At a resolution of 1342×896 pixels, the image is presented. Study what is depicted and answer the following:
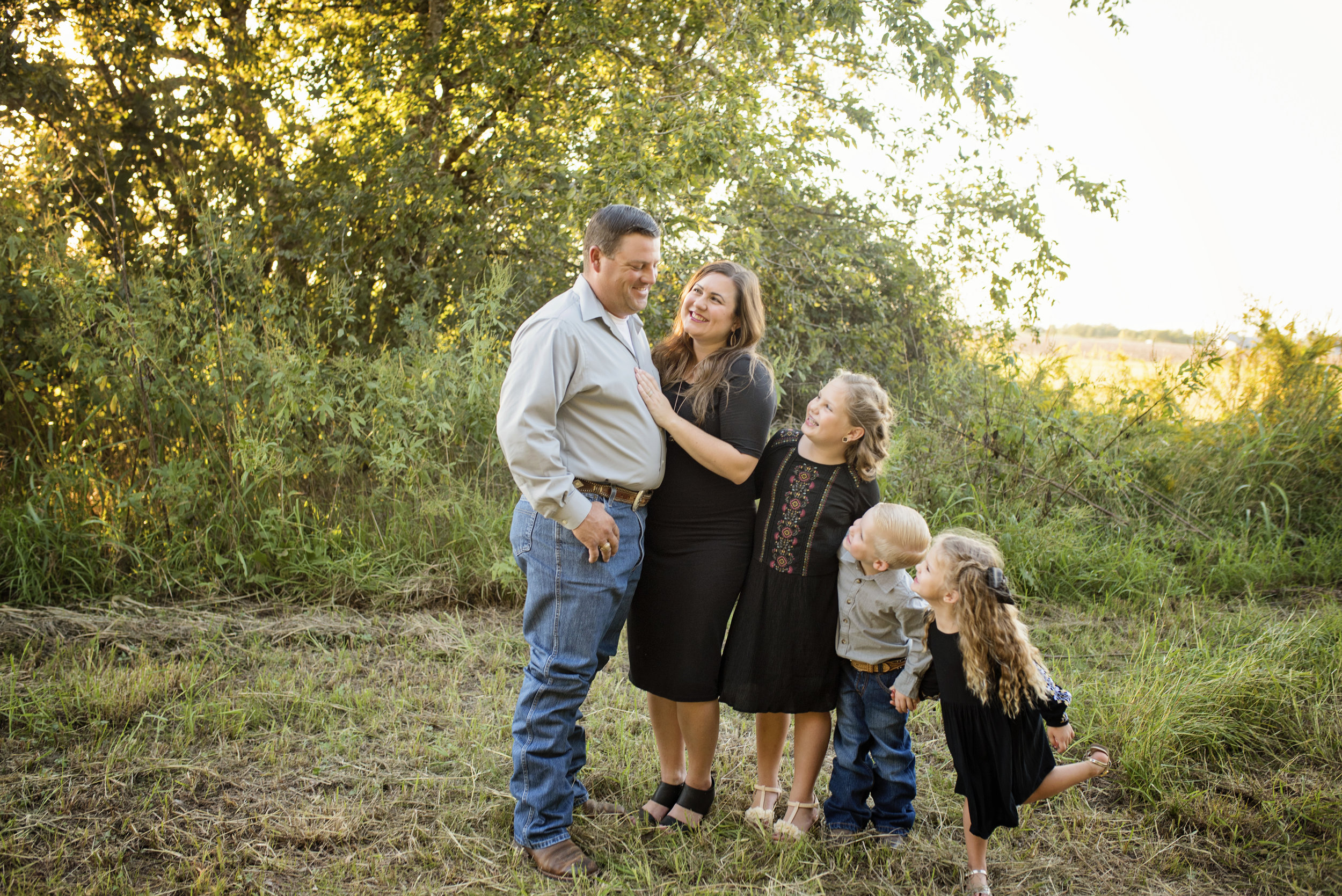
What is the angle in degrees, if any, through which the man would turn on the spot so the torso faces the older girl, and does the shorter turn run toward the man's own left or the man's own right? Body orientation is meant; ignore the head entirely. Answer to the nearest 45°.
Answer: approximately 45° to the man's own left

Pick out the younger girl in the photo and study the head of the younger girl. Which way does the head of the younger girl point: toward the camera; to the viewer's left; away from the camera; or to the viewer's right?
to the viewer's left

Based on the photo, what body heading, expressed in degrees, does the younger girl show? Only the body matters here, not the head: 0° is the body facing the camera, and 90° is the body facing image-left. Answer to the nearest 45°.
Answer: approximately 45°

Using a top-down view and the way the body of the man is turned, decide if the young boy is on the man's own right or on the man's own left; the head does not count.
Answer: on the man's own left

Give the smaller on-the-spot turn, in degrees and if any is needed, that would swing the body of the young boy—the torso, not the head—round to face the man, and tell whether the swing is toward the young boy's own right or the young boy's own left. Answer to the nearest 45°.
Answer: approximately 45° to the young boy's own right
